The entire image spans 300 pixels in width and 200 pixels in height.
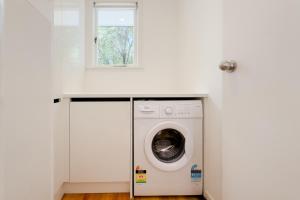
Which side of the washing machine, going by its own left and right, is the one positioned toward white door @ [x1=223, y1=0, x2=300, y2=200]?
front

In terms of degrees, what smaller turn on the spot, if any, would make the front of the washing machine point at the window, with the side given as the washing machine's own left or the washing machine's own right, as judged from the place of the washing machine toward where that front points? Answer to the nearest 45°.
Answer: approximately 135° to the washing machine's own right

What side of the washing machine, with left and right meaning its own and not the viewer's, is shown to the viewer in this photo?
front

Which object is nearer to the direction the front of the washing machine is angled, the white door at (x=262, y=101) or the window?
the white door
